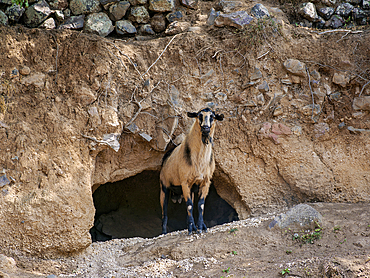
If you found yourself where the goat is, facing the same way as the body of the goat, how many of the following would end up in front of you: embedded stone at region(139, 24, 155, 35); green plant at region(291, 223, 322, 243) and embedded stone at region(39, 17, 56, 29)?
1

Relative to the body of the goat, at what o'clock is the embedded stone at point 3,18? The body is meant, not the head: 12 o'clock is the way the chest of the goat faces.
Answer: The embedded stone is roughly at 5 o'clock from the goat.

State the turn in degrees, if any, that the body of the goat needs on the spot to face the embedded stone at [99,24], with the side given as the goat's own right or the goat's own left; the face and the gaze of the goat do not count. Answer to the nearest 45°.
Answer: approximately 180°

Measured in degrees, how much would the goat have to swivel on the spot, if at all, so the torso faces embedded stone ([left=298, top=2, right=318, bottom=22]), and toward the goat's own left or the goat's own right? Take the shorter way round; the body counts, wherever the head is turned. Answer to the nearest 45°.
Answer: approximately 90° to the goat's own left

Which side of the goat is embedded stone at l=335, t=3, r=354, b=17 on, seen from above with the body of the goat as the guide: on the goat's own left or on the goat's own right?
on the goat's own left

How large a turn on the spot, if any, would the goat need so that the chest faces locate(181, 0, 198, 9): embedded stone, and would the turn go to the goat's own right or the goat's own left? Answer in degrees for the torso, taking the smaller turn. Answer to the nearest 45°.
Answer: approximately 135° to the goat's own left

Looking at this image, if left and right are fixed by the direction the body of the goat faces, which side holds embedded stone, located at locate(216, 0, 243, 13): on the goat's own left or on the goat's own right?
on the goat's own left

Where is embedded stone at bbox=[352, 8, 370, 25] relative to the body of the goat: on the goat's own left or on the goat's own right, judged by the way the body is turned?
on the goat's own left

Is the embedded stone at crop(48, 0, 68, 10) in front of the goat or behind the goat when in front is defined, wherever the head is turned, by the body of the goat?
behind

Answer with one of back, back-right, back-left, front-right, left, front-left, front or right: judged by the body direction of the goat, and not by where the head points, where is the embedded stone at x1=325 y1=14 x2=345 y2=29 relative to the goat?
left

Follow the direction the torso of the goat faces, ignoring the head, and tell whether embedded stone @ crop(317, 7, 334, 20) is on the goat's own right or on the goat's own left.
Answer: on the goat's own left

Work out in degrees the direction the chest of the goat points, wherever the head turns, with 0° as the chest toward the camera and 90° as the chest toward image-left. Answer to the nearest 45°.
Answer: approximately 315°

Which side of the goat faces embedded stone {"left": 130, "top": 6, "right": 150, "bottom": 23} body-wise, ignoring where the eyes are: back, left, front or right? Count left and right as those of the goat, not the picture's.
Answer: back
